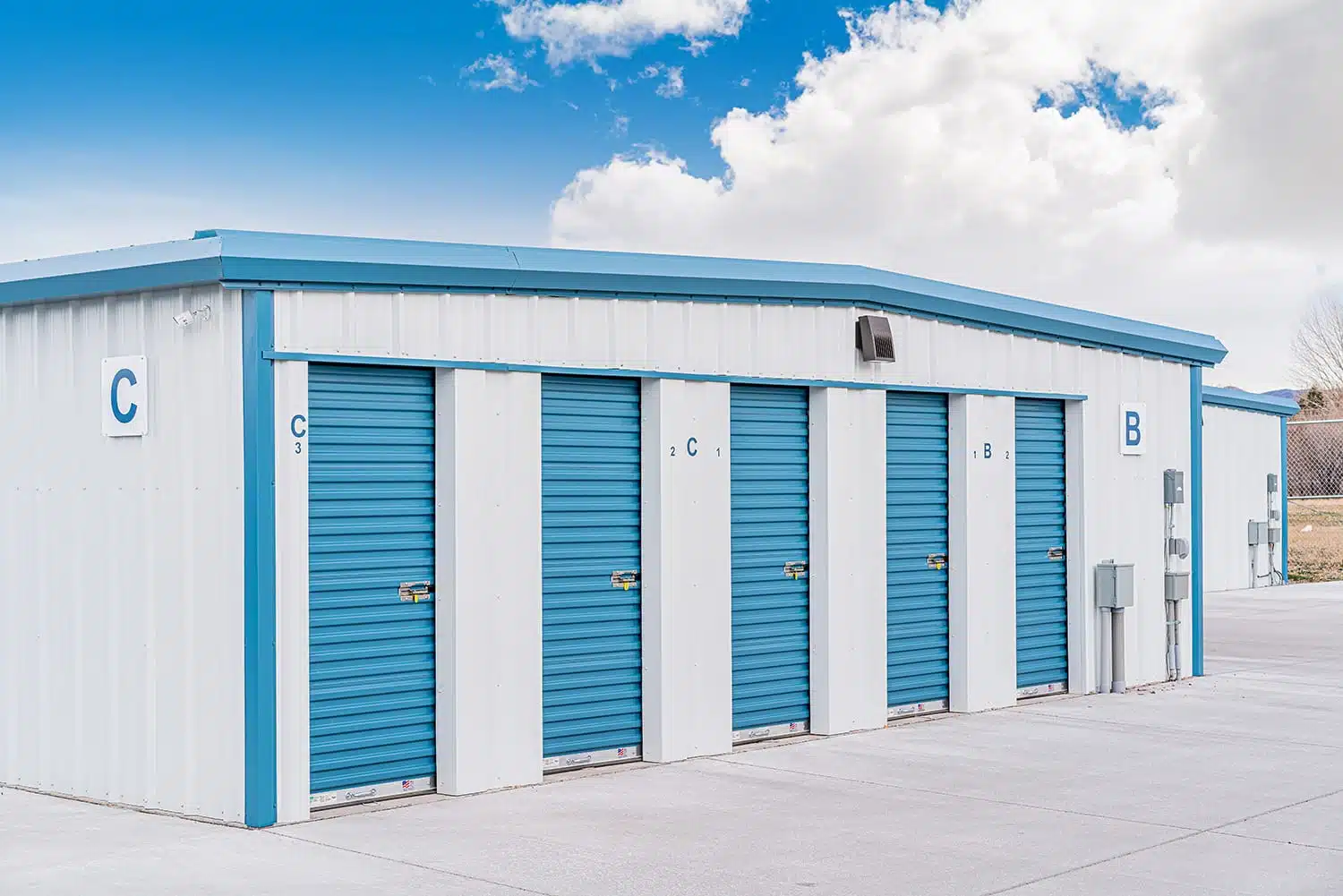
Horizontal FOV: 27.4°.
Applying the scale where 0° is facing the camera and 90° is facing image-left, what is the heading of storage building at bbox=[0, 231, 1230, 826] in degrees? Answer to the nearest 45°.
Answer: approximately 315°

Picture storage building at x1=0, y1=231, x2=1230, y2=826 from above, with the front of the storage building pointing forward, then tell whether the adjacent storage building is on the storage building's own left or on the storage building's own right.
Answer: on the storage building's own left

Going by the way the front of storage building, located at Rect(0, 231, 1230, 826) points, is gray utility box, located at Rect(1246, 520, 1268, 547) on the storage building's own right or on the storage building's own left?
on the storage building's own left
